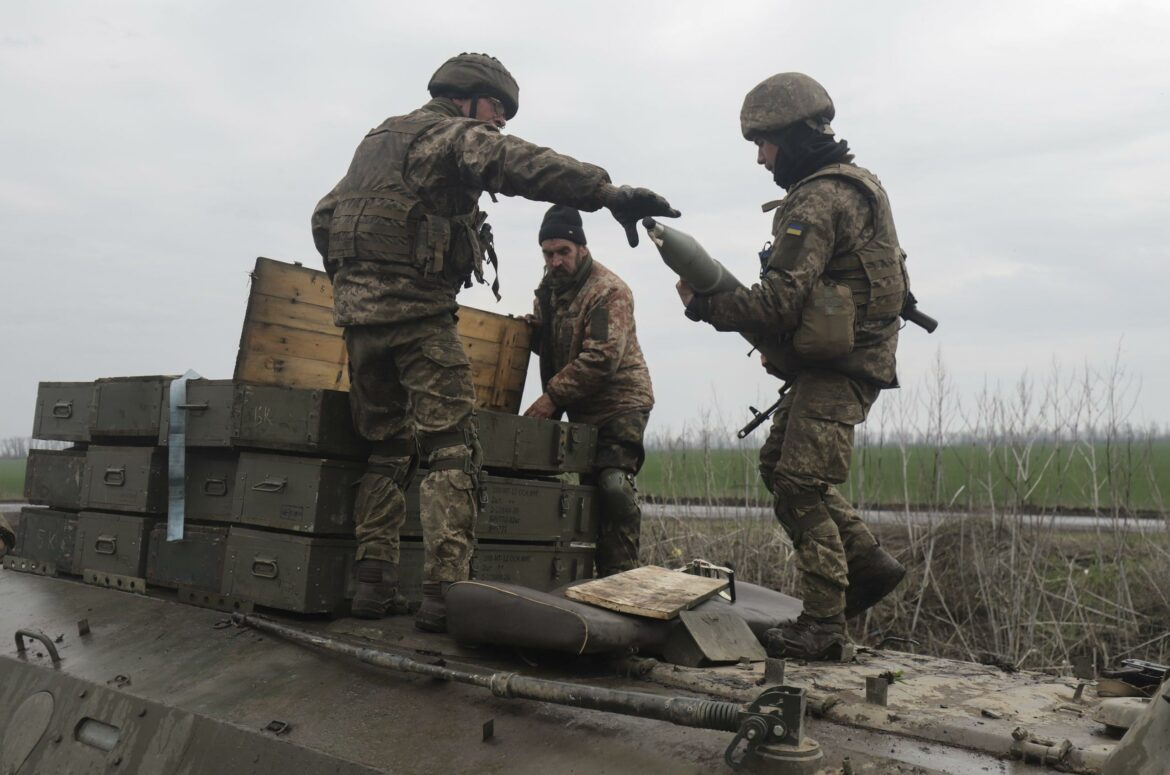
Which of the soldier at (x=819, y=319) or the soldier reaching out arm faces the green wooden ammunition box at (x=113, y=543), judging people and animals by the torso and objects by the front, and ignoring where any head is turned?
the soldier

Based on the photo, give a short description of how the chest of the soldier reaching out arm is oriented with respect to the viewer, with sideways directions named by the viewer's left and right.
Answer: facing away from the viewer and to the right of the viewer

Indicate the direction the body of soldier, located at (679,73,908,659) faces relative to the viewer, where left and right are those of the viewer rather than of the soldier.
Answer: facing to the left of the viewer

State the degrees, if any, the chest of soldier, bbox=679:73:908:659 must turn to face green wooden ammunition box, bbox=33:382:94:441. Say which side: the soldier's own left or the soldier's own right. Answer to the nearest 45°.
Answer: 0° — they already face it

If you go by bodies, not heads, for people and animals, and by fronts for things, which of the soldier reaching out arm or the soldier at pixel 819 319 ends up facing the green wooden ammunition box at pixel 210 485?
the soldier

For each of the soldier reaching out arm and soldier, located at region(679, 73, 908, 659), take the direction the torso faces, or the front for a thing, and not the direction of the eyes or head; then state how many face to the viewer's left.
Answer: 1

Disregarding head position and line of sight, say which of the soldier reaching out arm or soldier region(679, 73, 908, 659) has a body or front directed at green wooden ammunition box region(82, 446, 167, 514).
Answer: the soldier

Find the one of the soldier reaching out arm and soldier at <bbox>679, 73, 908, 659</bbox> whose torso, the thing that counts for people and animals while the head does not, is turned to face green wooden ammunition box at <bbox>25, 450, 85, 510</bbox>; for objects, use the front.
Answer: the soldier
